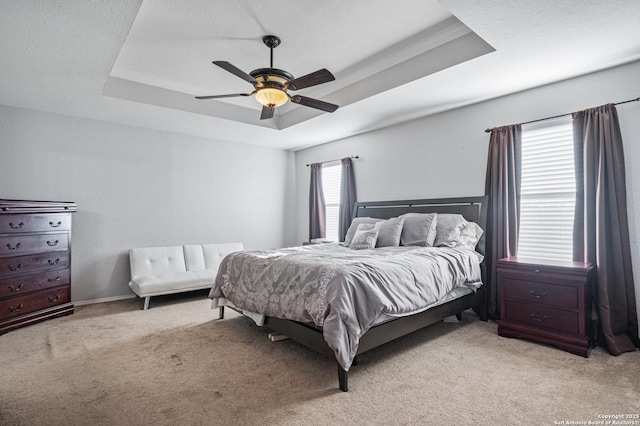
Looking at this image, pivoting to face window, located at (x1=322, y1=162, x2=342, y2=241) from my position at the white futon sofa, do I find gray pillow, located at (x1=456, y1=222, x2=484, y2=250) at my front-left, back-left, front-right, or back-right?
front-right

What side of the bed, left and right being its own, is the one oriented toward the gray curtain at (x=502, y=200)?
back

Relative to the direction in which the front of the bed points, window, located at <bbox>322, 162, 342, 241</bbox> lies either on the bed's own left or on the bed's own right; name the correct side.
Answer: on the bed's own right

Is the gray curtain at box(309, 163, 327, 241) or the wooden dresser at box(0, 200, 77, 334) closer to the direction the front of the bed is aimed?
the wooden dresser

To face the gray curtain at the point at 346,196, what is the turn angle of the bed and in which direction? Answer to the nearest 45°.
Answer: approximately 135° to its right

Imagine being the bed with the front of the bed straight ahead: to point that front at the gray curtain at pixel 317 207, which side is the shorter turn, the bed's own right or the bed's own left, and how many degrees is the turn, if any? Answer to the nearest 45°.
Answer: approximately 135° to the bed's own right

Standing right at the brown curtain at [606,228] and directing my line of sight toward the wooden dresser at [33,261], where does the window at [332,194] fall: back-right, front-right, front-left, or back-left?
front-right

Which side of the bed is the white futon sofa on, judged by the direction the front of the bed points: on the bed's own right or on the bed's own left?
on the bed's own right

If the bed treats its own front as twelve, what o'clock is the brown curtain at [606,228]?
The brown curtain is roughly at 7 o'clock from the bed.

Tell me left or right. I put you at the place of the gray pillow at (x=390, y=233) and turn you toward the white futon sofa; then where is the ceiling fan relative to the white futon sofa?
left

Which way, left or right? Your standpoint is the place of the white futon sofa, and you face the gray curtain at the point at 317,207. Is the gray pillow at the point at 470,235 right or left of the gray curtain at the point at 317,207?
right

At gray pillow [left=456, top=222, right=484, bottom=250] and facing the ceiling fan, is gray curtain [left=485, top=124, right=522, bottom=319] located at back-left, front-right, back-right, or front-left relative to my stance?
back-left

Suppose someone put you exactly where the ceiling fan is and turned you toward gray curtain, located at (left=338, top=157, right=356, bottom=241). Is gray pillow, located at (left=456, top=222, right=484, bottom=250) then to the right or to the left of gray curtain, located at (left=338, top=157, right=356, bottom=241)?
right

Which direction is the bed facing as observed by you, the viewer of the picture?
facing the viewer and to the left of the viewer
